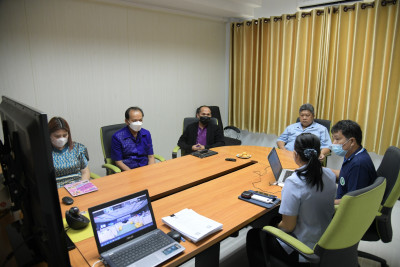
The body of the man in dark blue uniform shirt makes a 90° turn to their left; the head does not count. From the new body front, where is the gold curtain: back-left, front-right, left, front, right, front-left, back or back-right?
back

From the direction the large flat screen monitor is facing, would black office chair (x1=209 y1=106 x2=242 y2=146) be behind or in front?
in front

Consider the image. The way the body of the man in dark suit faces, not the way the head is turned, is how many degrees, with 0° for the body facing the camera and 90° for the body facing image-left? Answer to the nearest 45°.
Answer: approximately 0°

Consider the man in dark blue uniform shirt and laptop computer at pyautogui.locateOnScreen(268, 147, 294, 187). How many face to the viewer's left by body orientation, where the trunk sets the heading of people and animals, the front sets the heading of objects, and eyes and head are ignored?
1

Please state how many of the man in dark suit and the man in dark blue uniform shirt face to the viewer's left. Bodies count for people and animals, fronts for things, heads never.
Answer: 1

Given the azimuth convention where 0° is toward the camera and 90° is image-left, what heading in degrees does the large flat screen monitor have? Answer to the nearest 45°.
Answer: approximately 225°

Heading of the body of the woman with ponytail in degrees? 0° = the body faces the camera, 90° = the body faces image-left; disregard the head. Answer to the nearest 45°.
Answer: approximately 135°

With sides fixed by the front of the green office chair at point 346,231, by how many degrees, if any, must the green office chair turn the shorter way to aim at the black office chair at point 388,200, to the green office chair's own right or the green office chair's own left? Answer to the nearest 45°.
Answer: approximately 45° to the green office chair's own right

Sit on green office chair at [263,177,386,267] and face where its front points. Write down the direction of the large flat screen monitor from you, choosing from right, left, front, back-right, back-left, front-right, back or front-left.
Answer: left

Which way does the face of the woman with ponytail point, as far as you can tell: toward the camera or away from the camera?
away from the camera

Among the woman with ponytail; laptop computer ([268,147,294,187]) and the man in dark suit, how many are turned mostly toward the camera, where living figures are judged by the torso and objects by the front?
1

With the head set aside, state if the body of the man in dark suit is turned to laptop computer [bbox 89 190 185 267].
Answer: yes

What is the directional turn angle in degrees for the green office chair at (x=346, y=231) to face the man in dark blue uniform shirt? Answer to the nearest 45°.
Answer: approximately 45° to its right
